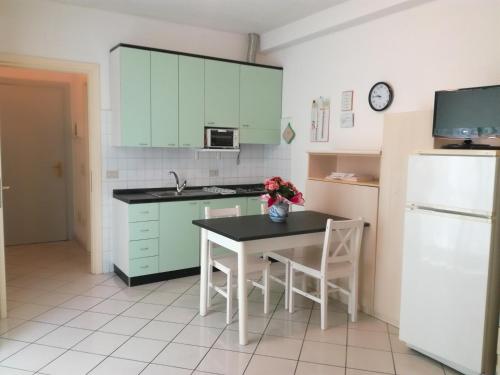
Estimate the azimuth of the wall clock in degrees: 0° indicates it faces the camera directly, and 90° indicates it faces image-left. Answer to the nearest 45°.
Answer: approximately 45°

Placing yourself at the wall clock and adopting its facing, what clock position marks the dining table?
The dining table is roughly at 12 o'clock from the wall clock.

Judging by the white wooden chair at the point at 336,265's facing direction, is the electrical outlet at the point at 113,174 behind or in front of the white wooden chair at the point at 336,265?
in front

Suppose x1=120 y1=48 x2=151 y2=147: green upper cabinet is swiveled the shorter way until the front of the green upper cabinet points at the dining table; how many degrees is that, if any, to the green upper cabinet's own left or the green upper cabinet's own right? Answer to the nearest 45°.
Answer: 0° — it already faces it

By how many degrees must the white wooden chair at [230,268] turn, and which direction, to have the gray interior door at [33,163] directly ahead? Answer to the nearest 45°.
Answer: approximately 180°

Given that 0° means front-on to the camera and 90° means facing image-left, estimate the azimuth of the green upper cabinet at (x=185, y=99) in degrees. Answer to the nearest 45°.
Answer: approximately 315°

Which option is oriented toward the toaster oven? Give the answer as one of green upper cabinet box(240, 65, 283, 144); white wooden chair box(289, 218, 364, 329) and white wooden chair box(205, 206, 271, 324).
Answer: white wooden chair box(289, 218, 364, 329)

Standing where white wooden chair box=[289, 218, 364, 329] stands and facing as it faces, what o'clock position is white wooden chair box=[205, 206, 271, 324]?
white wooden chair box=[205, 206, 271, 324] is roughly at 10 o'clock from white wooden chair box=[289, 218, 364, 329].

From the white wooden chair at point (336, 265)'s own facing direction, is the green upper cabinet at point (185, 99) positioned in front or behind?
in front

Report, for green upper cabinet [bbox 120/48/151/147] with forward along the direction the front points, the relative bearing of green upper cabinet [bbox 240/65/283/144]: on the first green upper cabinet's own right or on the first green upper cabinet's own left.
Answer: on the first green upper cabinet's own left

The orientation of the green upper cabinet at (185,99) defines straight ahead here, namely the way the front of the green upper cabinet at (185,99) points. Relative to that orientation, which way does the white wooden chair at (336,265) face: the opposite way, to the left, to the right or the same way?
the opposite way

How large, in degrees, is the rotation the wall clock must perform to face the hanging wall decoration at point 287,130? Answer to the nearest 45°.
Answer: approximately 90° to its right

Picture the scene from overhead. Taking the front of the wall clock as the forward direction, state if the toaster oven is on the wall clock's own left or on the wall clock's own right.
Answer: on the wall clock's own right

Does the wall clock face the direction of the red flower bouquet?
yes

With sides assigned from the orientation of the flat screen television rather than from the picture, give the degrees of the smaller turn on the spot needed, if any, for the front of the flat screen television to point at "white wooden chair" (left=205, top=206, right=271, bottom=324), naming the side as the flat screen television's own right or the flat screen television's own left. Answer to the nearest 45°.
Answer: approximately 45° to the flat screen television's own right

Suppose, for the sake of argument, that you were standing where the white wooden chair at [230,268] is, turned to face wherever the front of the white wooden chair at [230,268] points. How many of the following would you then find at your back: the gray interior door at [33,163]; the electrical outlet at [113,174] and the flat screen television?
2
